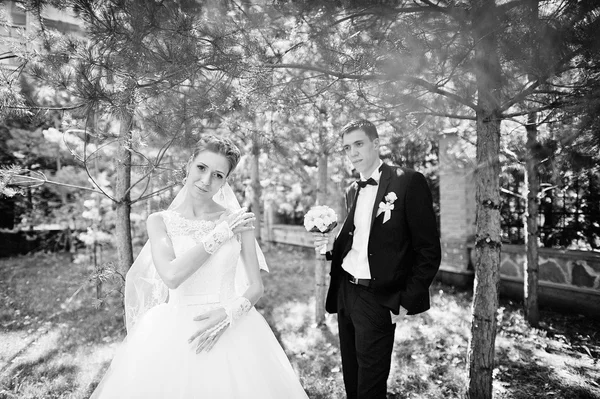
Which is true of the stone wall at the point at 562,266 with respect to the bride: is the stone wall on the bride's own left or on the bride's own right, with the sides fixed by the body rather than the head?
on the bride's own left

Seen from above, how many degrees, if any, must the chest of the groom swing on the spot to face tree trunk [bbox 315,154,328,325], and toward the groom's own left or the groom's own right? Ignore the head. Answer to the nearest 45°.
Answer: approximately 135° to the groom's own right

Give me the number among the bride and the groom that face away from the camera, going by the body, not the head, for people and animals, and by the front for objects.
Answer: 0

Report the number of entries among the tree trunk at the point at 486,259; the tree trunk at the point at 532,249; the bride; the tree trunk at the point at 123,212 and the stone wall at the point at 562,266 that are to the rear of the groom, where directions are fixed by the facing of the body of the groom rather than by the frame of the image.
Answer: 3

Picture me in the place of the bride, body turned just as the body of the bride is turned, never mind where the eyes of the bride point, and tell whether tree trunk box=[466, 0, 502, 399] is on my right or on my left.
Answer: on my left

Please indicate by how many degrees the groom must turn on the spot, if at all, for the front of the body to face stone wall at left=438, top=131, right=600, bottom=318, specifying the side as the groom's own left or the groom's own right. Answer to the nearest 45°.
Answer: approximately 180°

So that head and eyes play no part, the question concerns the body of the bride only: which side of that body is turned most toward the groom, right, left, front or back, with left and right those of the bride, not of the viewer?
left

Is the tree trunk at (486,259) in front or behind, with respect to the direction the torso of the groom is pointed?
behind

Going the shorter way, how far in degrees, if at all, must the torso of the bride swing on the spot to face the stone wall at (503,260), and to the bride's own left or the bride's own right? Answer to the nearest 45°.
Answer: approximately 135° to the bride's own left

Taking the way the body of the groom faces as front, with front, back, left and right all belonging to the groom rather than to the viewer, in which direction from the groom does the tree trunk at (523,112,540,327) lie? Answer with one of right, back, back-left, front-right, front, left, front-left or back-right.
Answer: back

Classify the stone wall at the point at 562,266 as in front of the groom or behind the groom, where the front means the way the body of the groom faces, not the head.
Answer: behind

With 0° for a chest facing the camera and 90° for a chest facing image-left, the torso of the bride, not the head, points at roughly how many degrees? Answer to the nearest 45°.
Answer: approximately 0°

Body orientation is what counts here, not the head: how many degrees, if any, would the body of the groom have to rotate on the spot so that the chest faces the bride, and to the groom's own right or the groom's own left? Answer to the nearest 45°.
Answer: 0° — they already face them
